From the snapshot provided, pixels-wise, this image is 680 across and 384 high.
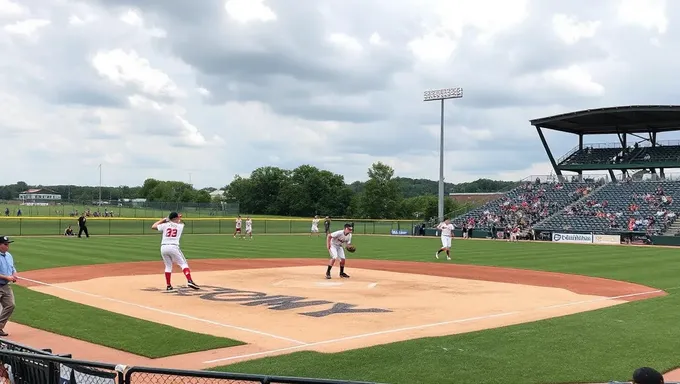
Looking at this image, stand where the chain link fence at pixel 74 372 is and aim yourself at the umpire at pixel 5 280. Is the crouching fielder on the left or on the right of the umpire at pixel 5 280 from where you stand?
right

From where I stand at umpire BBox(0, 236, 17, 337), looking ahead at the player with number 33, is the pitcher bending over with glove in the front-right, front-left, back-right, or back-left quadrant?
front-right

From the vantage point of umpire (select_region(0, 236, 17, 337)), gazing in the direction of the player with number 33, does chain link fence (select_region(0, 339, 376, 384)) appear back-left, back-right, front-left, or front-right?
back-right

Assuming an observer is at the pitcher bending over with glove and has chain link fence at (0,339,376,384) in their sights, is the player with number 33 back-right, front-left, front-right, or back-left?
front-right

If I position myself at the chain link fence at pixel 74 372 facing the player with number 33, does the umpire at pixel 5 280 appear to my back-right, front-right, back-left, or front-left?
front-left

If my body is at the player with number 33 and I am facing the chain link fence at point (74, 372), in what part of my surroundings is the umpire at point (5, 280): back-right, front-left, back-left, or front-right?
front-right

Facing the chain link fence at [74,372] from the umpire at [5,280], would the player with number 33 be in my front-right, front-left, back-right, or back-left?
back-left

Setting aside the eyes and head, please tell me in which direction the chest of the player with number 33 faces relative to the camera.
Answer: away from the camera

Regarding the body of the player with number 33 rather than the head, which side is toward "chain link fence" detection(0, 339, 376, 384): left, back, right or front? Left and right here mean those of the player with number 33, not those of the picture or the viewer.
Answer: back

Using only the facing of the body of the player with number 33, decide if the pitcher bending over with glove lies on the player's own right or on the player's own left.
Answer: on the player's own right

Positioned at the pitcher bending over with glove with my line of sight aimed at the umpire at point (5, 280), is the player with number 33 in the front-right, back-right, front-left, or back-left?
front-right

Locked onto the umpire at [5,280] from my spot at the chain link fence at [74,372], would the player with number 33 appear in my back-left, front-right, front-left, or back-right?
front-right

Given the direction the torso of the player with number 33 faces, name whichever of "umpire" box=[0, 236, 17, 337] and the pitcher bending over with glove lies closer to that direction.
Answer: the pitcher bending over with glove
